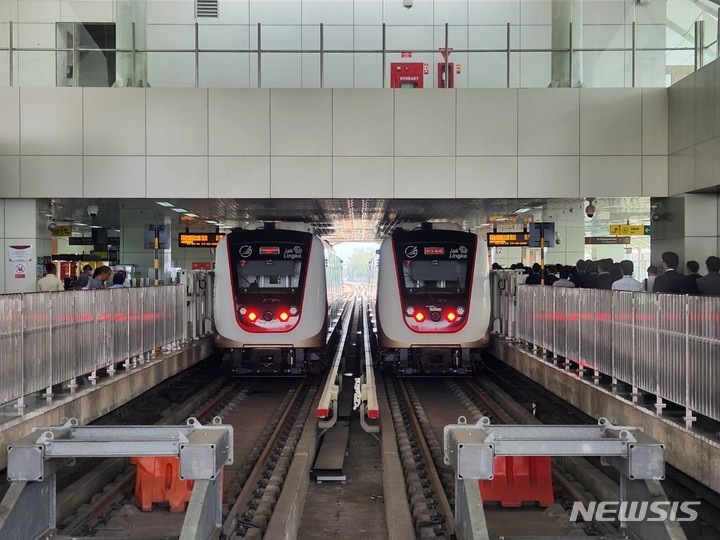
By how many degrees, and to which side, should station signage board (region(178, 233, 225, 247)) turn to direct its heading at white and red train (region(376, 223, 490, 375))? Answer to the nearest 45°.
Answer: approximately 45° to its left

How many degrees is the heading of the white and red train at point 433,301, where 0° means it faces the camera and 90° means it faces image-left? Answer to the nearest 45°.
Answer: approximately 0°

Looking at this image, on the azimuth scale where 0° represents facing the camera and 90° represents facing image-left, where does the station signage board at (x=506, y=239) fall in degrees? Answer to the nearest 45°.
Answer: approximately 0°

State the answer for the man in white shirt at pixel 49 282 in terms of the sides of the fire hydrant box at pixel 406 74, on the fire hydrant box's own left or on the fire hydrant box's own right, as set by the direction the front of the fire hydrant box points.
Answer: on the fire hydrant box's own right
